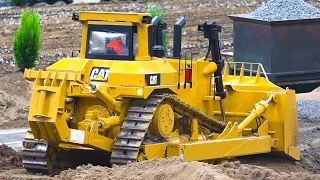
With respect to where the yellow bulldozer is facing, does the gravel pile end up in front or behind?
in front

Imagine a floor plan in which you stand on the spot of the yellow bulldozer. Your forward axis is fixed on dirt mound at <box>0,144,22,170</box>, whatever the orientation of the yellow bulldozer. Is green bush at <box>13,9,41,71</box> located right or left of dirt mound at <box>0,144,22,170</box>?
right

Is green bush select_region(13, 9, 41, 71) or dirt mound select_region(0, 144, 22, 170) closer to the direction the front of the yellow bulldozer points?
the green bush

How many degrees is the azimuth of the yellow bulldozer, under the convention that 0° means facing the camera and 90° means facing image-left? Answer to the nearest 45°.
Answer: approximately 225°

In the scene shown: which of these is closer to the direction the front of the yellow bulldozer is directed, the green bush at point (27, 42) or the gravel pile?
the gravel pile

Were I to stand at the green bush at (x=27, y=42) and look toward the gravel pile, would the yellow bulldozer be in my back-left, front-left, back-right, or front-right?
front-right

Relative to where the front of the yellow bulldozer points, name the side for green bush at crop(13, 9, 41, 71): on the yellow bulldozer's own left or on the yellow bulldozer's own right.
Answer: on the yellow bulldozer's own left

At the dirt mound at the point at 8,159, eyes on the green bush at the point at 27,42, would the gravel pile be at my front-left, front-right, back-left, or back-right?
front-right
